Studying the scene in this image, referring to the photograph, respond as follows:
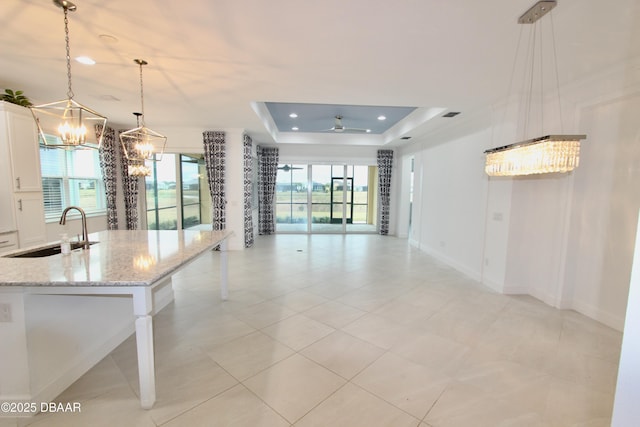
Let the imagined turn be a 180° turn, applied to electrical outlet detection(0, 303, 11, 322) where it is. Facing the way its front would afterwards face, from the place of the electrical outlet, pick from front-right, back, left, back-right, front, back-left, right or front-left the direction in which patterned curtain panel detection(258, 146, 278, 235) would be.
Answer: front-right

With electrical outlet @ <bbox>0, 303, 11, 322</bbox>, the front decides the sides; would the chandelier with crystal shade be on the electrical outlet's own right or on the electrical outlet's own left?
on the electrical outlet's own left

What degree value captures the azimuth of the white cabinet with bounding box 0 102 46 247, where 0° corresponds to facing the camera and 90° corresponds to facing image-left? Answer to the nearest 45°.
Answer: approximately 315°

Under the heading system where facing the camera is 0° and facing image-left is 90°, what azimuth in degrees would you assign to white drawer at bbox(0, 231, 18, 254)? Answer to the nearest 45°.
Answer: approximately 315°

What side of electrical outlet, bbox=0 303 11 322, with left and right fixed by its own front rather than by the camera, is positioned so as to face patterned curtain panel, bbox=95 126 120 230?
back
